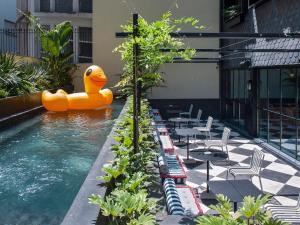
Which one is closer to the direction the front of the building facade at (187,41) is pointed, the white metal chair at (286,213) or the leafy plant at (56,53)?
the white metal chair

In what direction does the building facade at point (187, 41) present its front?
toward the camera

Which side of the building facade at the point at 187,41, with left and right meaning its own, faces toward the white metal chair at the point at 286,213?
front

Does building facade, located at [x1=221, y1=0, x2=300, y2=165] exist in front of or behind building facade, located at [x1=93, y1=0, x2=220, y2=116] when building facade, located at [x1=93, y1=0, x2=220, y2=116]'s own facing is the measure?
in front

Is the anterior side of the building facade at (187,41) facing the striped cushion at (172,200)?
yes

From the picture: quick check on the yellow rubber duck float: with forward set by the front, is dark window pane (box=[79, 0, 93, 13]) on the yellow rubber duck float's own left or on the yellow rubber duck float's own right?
on the yellow rubber duck float's own left

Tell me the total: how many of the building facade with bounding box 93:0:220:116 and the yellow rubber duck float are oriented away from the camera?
0

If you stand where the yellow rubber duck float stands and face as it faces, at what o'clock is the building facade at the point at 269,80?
The building facade is roughly at 12 o'clock from the yellow rubber duck float.

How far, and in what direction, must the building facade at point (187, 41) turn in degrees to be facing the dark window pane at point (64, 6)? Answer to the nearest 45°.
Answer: approximately 135° to its right

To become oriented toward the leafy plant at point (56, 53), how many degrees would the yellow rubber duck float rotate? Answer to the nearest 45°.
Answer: approximately 135° to its left
